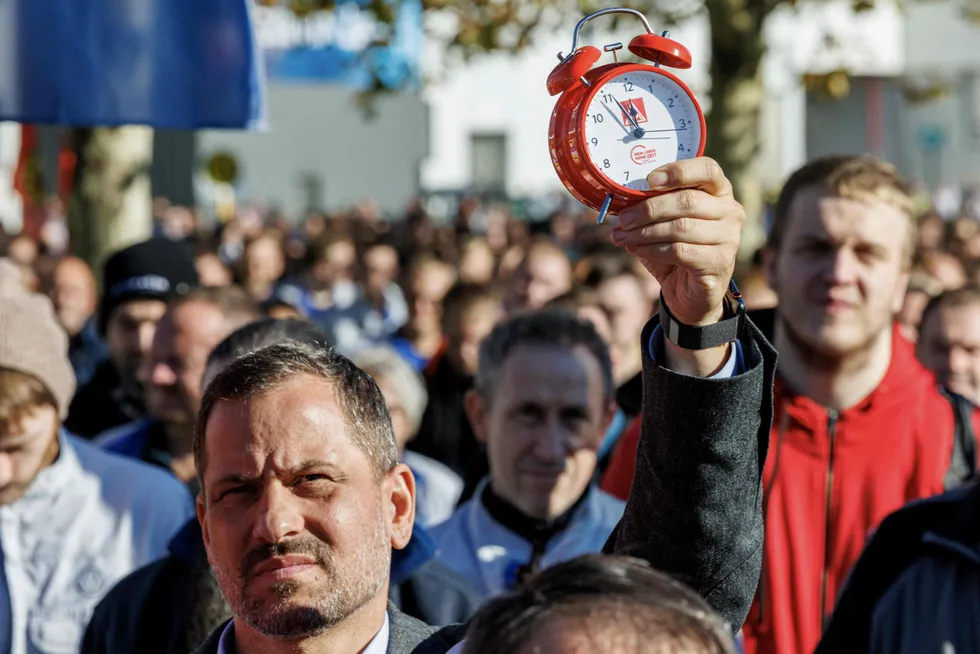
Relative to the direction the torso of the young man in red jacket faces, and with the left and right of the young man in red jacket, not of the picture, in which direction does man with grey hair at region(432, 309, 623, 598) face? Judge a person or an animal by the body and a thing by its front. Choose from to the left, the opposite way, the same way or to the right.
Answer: the same way

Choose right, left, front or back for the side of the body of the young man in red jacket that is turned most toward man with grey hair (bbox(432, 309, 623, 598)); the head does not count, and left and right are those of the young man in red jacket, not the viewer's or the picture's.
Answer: right

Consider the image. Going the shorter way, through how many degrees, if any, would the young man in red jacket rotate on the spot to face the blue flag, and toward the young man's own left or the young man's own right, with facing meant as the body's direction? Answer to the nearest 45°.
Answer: approximately 90° to the young man's own right

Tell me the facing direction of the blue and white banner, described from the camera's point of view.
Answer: facing the viewer

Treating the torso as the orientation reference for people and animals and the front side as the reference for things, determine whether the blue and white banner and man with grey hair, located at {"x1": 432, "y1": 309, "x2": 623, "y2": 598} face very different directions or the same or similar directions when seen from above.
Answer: same or similar directions

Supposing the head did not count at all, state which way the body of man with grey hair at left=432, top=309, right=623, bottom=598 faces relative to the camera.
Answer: toward the camera

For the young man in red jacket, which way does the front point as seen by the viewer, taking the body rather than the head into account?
toward the camera

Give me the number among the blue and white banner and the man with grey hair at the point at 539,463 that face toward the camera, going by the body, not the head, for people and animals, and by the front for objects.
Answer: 2

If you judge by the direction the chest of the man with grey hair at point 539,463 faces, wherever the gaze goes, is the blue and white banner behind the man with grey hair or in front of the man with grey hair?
behind

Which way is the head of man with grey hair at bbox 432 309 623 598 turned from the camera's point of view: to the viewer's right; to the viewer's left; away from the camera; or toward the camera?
toward the camera

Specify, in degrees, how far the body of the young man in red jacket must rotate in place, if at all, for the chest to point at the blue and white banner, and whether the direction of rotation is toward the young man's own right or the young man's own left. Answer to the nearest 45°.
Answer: approximately 135° to the young man's own right

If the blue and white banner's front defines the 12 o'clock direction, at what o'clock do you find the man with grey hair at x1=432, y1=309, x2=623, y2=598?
The man with grey hair is roughly at 12 o'clock from the blue and white banner.

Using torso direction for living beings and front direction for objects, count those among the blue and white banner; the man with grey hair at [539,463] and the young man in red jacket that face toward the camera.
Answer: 3

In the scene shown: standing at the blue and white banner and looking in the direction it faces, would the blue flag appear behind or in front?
in front

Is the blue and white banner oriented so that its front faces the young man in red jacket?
yes
